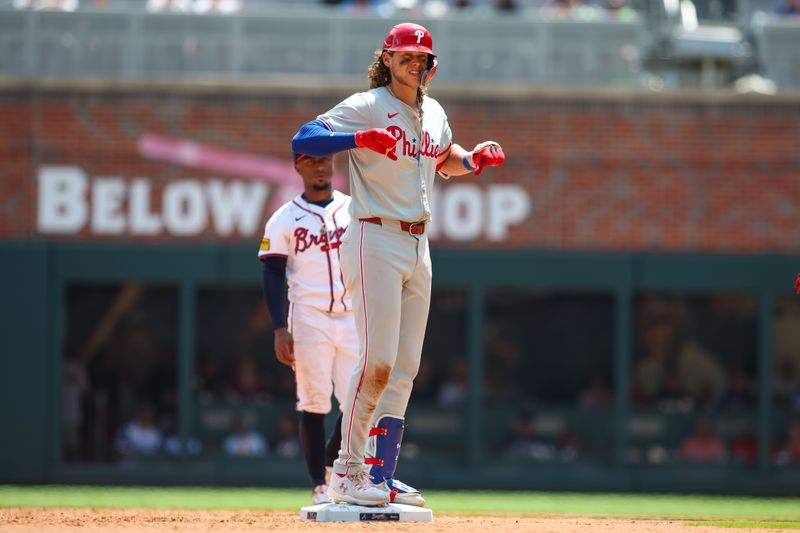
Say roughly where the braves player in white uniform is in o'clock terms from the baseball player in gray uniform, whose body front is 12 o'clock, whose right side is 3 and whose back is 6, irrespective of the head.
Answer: The braves player in white uniform is roughly at 7 o'clock from the baseball player in gray uniform.

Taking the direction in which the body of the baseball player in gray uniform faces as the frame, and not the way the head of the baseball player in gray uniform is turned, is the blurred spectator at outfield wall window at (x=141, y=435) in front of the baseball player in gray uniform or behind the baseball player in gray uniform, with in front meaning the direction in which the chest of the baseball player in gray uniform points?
behind

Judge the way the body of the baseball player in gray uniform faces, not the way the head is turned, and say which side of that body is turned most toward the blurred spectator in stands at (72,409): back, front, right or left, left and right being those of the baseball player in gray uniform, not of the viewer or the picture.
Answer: back

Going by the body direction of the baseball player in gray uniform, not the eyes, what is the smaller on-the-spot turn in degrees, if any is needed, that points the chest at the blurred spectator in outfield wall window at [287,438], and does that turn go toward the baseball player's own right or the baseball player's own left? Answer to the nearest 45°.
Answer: approximately 135° to the baseball player's own left

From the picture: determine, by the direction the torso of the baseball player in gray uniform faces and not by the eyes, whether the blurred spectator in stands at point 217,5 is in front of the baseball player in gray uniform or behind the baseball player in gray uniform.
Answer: behind

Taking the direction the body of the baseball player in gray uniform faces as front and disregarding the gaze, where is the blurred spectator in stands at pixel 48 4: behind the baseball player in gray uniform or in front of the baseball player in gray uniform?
behind

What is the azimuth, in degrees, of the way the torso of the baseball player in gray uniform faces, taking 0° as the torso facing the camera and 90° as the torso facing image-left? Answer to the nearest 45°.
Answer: approximately 315°

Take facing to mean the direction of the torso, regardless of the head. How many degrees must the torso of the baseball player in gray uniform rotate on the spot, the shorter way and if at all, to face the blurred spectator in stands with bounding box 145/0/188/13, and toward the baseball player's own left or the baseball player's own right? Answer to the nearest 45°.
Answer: approximately 135° to the baseball player's own left
